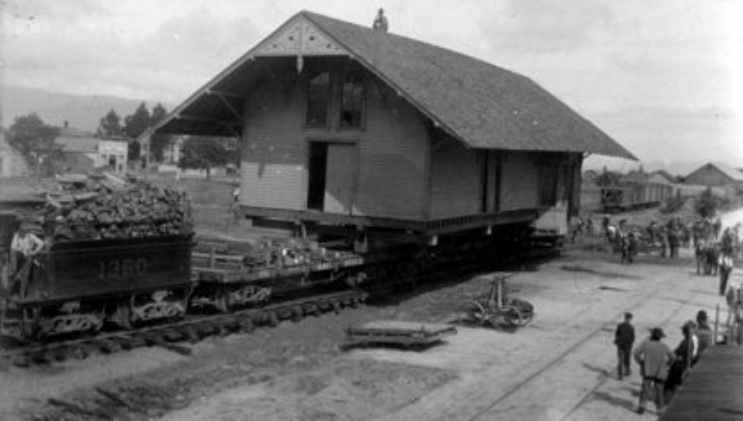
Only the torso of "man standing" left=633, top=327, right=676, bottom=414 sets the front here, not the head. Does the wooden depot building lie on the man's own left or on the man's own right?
on the man's own left

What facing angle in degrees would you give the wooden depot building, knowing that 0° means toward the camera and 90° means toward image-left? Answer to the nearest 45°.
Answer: approximately 45°

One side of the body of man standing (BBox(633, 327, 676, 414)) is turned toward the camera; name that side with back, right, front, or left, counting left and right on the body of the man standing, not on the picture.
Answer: back

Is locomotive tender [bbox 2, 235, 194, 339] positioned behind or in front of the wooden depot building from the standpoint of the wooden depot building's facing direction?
in front

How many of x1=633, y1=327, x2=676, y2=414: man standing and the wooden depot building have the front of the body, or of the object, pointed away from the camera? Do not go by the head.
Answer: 1

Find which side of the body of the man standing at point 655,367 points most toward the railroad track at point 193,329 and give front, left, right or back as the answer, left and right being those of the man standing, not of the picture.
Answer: left

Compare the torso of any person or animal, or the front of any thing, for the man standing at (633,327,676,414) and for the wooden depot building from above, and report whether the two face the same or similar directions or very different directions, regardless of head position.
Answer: very different directions

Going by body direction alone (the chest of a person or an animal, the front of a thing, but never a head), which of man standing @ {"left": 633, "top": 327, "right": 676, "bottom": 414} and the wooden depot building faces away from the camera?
the man standing

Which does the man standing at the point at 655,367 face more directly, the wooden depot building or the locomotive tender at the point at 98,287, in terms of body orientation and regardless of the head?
the wooden depot building

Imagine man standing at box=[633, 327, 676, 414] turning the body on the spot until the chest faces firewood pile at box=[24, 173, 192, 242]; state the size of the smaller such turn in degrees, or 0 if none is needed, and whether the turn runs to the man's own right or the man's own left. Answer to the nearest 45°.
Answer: approximately 90° to the man's own left

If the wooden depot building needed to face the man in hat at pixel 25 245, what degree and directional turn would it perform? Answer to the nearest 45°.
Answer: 0° — it already faces them
